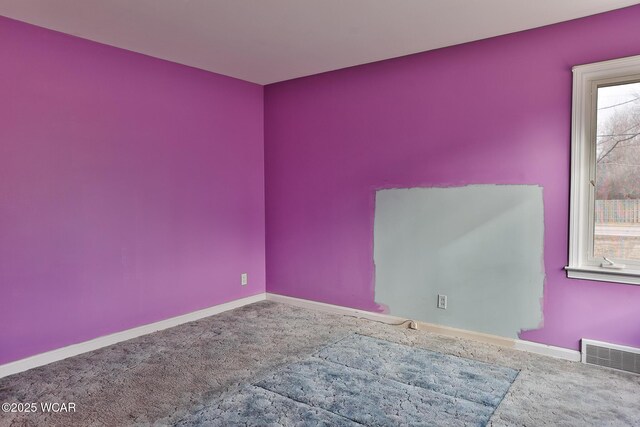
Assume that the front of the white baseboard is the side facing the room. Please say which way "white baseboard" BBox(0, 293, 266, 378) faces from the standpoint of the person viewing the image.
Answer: facing the viewer and to the right of the viewer

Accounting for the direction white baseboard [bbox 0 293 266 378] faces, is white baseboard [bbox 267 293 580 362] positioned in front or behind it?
in front

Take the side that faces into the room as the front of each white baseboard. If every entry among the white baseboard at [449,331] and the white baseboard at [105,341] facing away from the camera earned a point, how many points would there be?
0

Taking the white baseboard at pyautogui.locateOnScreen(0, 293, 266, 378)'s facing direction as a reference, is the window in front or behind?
in front

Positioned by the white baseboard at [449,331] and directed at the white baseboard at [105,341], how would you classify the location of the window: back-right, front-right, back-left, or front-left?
back-left

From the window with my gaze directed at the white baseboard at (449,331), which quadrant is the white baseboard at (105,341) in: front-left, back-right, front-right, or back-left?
front-left

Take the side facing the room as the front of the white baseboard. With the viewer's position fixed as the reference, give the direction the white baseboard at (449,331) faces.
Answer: facing the viewer and to the left of the viewer

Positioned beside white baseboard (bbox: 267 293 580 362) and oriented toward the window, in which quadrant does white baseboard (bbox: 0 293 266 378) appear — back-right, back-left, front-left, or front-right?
back-right
